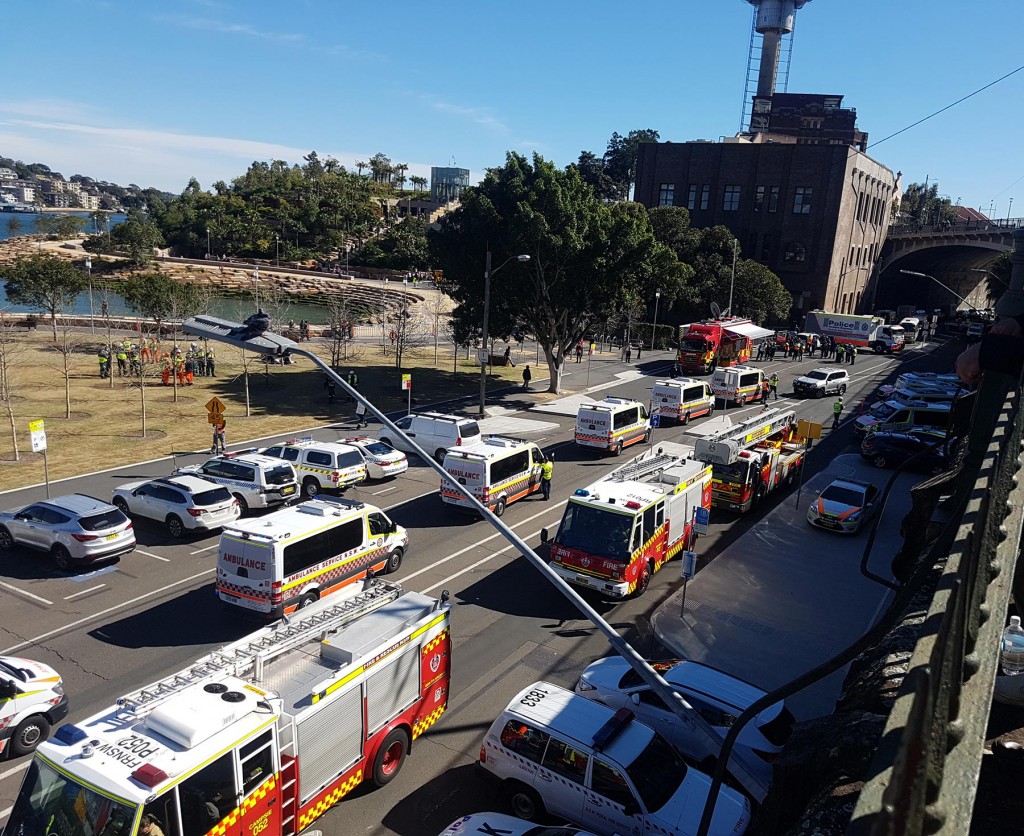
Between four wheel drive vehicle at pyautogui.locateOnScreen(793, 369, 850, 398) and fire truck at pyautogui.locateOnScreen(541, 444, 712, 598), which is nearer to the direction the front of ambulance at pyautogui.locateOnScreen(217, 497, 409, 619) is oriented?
the four wheel drive vehicle

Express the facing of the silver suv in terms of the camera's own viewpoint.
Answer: facing away from the viewer and to the left of the viewer

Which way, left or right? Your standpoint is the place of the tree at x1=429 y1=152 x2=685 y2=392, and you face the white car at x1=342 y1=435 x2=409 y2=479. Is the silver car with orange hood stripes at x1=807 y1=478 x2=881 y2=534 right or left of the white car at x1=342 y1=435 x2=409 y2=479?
left

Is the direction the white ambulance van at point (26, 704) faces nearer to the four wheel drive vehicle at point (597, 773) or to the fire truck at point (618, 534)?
the fire truck

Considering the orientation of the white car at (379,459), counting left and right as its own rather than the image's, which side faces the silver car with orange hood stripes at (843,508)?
back

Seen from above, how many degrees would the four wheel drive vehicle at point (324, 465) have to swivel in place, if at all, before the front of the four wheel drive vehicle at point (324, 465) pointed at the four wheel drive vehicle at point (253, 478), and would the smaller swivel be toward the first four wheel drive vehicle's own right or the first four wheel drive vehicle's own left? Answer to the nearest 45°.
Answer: approximately 90° to the first four wheel drive vehicle's own left

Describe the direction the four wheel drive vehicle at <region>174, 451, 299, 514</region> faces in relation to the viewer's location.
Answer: facing away from the viewer and to the left of the viewer

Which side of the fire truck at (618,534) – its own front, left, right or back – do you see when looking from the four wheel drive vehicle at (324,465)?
right

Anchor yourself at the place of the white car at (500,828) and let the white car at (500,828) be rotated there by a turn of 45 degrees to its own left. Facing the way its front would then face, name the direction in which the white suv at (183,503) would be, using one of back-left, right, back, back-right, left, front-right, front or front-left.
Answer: back-left

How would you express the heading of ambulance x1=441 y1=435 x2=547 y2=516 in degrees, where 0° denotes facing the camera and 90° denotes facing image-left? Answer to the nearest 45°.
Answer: approximately 225°
